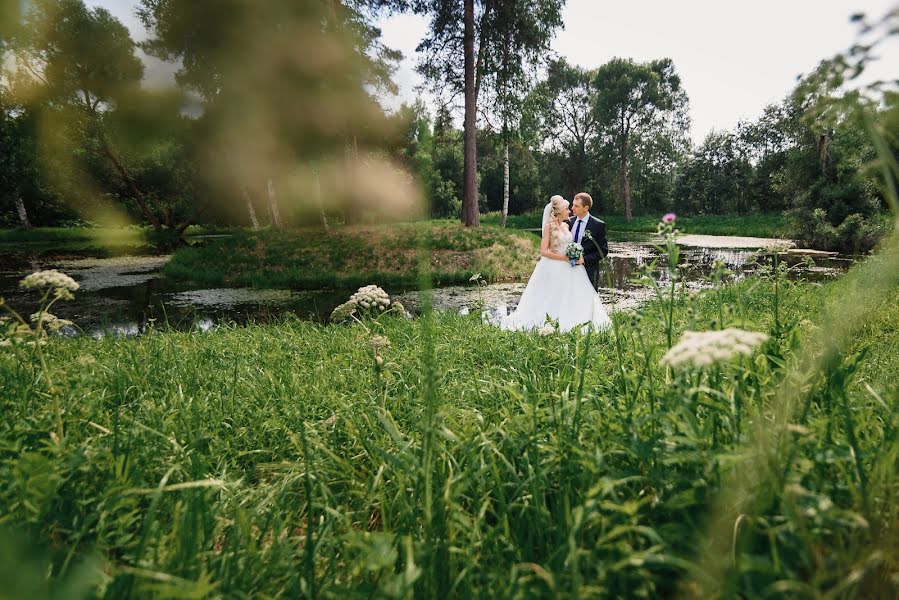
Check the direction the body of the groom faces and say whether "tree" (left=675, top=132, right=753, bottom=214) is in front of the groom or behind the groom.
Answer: behind

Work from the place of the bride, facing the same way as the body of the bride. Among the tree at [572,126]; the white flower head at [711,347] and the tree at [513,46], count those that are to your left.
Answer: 2

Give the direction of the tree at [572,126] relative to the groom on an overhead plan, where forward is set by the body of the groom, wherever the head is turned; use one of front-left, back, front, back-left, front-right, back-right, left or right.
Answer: back-right

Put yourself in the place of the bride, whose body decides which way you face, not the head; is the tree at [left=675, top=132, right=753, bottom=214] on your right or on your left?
on your left

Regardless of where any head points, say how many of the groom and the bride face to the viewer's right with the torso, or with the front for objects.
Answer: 1

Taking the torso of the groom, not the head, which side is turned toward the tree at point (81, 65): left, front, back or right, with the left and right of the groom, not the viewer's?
right

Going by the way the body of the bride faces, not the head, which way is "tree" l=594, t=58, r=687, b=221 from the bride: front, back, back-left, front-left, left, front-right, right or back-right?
left

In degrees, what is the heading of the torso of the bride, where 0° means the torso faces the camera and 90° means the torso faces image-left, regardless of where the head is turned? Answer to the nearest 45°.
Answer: approximately 270°

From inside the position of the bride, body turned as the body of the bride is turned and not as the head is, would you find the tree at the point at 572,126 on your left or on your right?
on your left

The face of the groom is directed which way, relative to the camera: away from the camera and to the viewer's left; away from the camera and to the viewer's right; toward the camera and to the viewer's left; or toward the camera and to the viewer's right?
toward the camera and to the viewer's left

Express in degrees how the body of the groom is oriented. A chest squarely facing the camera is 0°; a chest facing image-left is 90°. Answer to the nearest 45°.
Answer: approximately 45°

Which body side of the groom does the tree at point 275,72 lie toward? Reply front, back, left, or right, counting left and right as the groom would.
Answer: right
